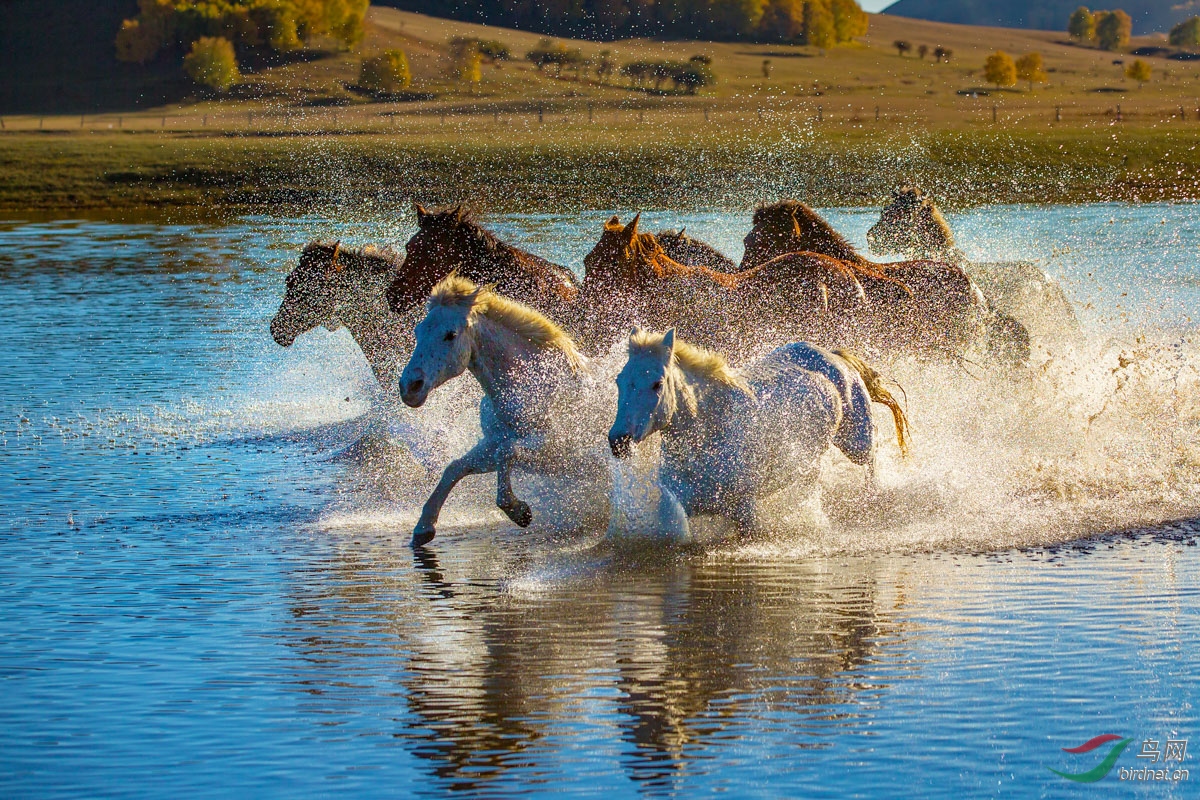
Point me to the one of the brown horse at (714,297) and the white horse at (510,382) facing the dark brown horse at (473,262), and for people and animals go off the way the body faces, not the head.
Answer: the brown horse

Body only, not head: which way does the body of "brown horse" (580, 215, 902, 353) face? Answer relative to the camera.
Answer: to the viewer's left

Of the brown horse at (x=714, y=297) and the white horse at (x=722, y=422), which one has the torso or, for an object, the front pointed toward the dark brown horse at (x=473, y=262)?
the brown horse

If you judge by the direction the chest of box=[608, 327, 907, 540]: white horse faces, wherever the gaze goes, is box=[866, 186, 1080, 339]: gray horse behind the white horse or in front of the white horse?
behind

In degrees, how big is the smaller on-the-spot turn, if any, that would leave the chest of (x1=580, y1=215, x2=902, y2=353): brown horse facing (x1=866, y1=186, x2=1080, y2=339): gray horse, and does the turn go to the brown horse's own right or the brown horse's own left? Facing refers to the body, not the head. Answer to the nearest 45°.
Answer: approximately 135° to the brown horse's own right

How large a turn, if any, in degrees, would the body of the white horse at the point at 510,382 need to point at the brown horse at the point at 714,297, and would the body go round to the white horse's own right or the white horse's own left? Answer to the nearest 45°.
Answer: approximately 180°

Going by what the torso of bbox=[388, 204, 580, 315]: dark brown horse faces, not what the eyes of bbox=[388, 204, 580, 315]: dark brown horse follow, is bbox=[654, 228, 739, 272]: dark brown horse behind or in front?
behind

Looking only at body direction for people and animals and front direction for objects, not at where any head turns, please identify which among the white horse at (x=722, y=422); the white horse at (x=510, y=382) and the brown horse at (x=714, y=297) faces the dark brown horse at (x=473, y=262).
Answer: the brown horse
